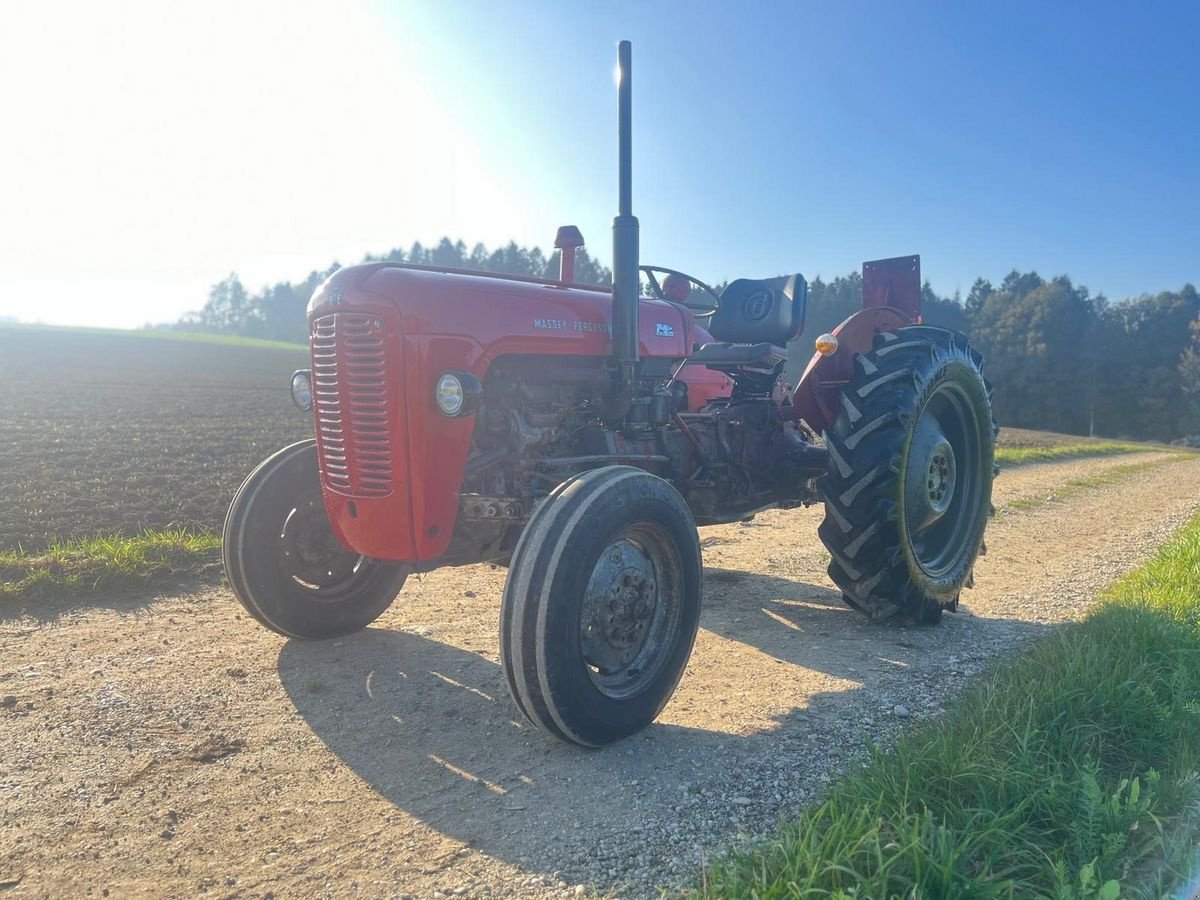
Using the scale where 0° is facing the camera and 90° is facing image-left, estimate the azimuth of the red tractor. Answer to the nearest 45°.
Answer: approximately 45°
